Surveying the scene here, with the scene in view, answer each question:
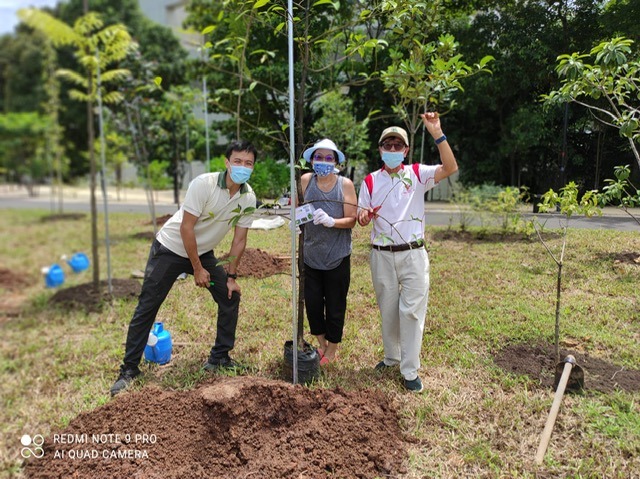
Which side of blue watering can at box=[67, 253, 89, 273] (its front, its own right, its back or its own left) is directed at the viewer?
left

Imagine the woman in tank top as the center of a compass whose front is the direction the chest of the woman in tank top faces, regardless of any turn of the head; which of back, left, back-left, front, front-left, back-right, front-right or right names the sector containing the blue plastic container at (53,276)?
back-right

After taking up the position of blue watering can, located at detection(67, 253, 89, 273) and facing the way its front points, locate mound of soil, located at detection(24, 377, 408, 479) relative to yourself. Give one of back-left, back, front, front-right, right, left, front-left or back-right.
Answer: left

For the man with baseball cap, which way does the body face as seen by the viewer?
toward the camera

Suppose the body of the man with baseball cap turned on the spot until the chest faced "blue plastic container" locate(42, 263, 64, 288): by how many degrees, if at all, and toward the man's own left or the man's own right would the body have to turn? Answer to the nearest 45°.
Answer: approximately 135° to the man's own right

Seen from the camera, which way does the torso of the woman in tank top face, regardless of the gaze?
toward the camera

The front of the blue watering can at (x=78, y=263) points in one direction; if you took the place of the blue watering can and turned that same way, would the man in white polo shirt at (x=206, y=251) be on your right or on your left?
on your left

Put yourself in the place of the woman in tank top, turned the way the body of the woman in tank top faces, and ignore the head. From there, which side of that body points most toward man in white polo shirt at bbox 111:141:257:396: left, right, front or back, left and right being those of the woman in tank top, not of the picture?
right

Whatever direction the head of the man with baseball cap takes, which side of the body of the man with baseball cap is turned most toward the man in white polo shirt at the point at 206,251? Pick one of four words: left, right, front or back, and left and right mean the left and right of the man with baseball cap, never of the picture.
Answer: right

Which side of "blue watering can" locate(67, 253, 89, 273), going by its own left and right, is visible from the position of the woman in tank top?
left

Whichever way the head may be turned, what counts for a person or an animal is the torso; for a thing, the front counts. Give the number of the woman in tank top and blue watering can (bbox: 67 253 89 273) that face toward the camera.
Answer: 1

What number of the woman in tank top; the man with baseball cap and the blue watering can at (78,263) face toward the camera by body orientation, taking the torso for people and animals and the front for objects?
2

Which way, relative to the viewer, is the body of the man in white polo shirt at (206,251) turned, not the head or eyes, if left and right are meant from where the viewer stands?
facing the viewer and to the right of the viewer

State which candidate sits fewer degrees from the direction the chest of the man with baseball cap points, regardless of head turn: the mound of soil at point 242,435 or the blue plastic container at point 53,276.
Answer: the mound of soil
